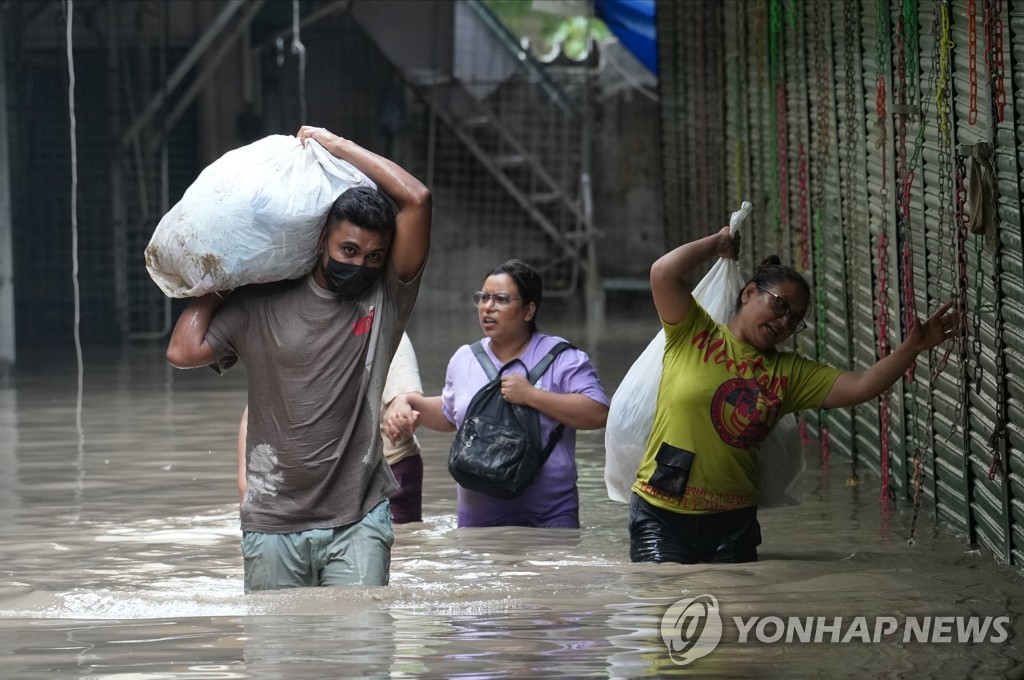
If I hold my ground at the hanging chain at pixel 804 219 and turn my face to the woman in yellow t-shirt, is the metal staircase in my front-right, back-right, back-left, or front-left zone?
back-right

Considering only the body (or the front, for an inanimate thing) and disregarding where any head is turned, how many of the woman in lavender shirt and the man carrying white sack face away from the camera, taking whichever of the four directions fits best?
0

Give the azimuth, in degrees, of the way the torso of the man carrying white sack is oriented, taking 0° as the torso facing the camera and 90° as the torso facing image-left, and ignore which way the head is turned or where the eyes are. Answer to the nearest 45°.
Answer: approximately 0°

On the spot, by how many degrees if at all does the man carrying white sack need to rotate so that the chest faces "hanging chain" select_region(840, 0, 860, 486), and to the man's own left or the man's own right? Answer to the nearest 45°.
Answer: approximately 135° to the man's own left

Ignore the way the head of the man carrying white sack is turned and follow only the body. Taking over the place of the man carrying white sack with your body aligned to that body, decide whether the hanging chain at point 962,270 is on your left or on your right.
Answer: on your left

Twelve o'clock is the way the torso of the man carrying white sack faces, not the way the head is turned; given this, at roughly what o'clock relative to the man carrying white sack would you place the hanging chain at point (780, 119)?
The hanging chain is roughly at 7 o'clock from the man carrying white sack.

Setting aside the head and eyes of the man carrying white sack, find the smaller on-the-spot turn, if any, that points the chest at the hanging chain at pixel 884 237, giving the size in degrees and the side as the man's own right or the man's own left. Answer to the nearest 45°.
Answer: approximately 135° to the man's own left

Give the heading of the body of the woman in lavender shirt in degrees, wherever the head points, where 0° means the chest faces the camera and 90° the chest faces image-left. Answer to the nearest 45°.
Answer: approximately 45°

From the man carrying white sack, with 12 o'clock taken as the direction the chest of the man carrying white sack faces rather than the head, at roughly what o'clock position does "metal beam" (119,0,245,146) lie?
The metal beam is roughly at 6 o'clock from the man carrying white sack.

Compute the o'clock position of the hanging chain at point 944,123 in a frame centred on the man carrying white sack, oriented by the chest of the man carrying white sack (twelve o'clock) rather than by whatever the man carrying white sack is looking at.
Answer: The hanging chain is roughly at 8 o'clock from the man carrying white sack.
